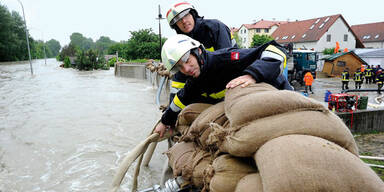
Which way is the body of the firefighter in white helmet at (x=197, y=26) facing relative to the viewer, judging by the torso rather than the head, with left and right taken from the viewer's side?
facing the viewer and to the left of the viewer

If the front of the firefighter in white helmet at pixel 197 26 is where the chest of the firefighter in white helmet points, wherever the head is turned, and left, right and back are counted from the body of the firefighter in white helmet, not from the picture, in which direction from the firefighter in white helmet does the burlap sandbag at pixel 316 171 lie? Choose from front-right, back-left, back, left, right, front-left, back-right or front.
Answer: front-left

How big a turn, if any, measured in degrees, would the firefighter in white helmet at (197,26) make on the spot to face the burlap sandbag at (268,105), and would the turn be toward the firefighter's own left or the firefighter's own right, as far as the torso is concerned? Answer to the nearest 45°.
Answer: approximately 45° to the firefighter's own left

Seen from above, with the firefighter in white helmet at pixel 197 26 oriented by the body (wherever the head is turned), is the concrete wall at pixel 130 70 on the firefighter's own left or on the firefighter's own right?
on the firefighter's own right

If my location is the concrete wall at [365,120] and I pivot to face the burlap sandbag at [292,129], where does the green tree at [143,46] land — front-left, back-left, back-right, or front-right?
back-right

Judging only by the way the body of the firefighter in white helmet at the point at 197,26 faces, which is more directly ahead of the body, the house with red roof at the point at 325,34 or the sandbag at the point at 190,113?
the sandbag

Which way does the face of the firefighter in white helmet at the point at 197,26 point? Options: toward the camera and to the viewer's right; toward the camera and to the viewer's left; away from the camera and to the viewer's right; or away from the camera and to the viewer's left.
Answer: toward the camera and to the viewer's left

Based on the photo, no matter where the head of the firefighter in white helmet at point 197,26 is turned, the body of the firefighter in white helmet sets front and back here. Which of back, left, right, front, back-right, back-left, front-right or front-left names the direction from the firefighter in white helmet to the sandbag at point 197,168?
front-left

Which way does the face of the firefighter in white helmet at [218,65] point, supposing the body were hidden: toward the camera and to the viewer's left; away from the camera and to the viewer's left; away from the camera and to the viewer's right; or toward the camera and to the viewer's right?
toward the camera and to the viewer's left

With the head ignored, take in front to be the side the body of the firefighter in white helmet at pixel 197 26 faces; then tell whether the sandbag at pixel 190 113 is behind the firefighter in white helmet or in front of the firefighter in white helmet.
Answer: in front

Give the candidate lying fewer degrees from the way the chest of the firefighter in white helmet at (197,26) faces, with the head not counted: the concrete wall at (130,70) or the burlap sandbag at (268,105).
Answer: the burlap sandbag
